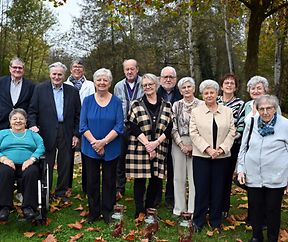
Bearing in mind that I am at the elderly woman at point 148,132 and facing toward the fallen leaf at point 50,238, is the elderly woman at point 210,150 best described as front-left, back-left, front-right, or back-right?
back-left

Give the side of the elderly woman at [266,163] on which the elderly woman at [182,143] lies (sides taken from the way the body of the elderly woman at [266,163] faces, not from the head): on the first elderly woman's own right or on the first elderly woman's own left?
on the first elderly woman's own right

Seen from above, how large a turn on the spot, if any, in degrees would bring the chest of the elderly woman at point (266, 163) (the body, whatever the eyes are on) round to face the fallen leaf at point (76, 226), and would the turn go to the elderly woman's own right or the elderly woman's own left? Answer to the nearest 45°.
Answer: approximately 90° to the elderly woman's own right

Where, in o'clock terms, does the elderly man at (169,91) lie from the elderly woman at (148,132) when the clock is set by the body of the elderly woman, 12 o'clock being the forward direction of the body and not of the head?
The elderly man is roughly at 7 o'clock from the elderly woman.

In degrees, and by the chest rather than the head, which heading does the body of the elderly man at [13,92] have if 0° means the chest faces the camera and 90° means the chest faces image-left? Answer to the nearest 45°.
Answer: approximately 0°

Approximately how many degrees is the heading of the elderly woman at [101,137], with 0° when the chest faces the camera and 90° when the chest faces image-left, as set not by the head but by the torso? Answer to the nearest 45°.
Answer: approximately 0°
